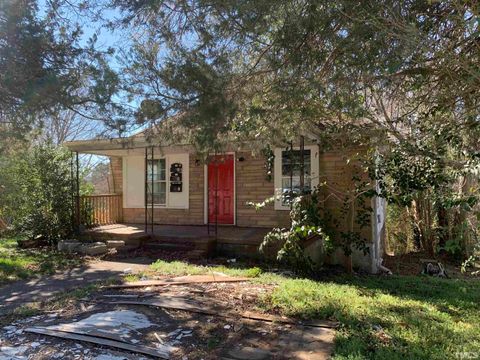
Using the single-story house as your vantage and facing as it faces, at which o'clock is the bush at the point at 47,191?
The bush is roughly at 3 o'clock from the single-story house.

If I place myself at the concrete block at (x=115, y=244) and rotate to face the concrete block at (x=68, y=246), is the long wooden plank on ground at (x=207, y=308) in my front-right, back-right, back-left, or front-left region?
back-left

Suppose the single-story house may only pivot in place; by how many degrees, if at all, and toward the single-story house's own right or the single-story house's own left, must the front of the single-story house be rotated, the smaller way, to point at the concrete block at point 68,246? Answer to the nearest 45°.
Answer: approximately 90° to the single-story house's own right

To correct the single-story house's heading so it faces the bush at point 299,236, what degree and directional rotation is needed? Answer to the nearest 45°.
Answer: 0° — it already faces it

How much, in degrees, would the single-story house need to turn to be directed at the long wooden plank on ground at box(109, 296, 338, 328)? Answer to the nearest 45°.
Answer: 0° — it already faces it

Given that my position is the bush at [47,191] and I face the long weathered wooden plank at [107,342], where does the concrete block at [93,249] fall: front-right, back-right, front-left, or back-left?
front-left

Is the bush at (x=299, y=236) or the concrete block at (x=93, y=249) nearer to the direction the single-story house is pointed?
the bush

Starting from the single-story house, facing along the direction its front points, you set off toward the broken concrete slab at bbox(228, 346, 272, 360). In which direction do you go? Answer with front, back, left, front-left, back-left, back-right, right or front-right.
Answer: front

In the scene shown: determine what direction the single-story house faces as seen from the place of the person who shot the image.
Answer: facing the viewer

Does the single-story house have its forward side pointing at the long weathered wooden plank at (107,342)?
yes
